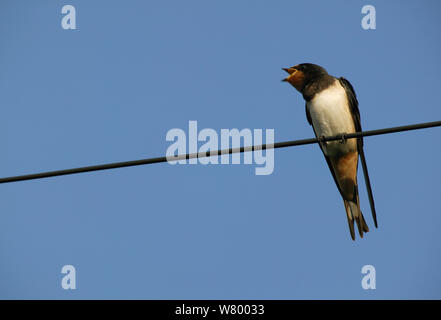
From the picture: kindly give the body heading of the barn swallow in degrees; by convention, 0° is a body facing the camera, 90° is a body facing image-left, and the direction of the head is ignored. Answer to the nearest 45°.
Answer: approximately 45°
